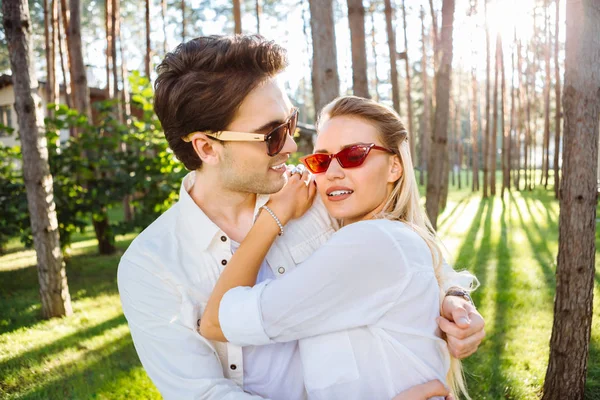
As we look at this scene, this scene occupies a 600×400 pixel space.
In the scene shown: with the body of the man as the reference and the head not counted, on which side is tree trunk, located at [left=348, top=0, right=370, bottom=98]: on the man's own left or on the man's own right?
on the man's own left

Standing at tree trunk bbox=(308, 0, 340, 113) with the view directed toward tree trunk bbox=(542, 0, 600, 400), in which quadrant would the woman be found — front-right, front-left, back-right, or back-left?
front-right

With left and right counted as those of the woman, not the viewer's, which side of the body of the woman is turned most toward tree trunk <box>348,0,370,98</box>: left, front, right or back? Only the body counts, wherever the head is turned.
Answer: right

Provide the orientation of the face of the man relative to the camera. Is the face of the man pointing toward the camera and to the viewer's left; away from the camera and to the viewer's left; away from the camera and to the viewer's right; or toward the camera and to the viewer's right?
toward the camera and to the viewer's right

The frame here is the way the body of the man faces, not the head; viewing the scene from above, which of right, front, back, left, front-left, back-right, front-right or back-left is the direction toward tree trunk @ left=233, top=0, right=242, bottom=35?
back-left

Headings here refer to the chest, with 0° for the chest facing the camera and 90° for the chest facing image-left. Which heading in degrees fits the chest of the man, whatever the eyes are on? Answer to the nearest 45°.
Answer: approximately 315°

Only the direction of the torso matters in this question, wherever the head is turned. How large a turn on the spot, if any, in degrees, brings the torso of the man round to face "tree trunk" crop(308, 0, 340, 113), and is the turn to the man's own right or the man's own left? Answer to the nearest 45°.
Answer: approximately 135° to the man's own left

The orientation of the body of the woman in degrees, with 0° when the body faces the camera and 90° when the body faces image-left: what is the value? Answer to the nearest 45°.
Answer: approximately 90°

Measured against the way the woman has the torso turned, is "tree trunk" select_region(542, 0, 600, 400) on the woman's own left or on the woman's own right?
on the woman's own right
